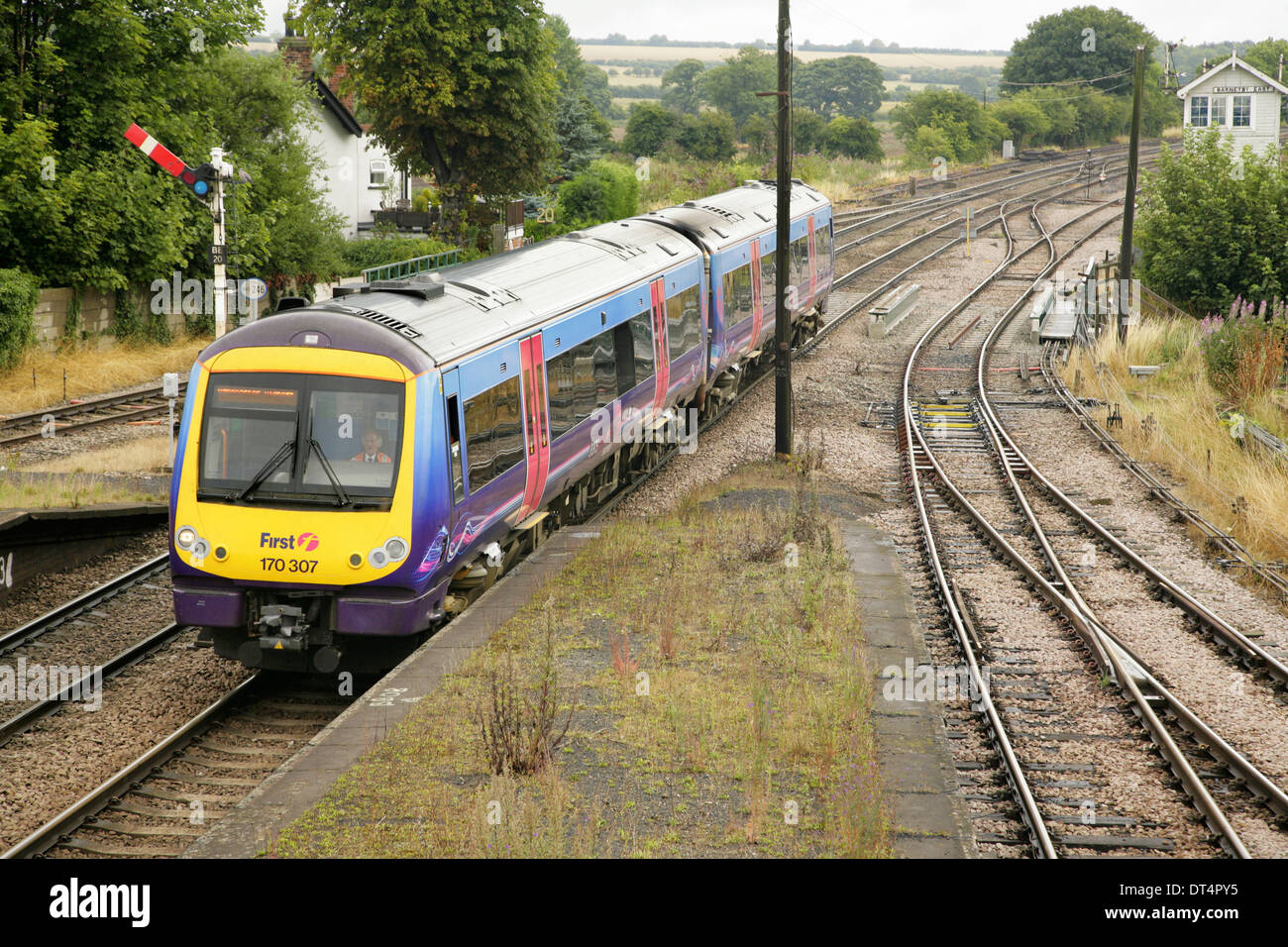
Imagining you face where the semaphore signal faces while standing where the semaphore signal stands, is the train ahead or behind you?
ahead

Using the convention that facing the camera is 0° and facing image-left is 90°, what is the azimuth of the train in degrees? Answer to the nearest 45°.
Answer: approximately 45°

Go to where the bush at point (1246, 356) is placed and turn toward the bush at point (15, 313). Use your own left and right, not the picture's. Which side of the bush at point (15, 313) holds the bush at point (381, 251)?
right

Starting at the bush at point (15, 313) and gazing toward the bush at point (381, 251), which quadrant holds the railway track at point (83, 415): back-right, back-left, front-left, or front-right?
back-right

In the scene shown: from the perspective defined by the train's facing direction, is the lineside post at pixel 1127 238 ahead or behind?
behind

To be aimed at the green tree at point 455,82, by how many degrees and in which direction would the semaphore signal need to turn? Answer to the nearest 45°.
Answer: approximately 180°

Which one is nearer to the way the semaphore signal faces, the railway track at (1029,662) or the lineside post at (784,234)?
the railway track

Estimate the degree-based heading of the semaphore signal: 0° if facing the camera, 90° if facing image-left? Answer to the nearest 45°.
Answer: approximately 0°

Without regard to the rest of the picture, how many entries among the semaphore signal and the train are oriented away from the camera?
0

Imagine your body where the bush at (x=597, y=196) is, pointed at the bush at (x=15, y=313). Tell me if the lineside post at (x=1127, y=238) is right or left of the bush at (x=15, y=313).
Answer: left
